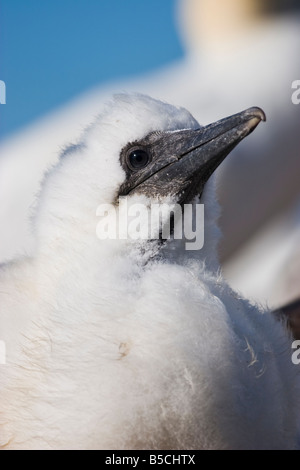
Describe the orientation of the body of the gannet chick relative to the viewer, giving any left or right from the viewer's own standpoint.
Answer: facing the viewer and to the right of the viewer
